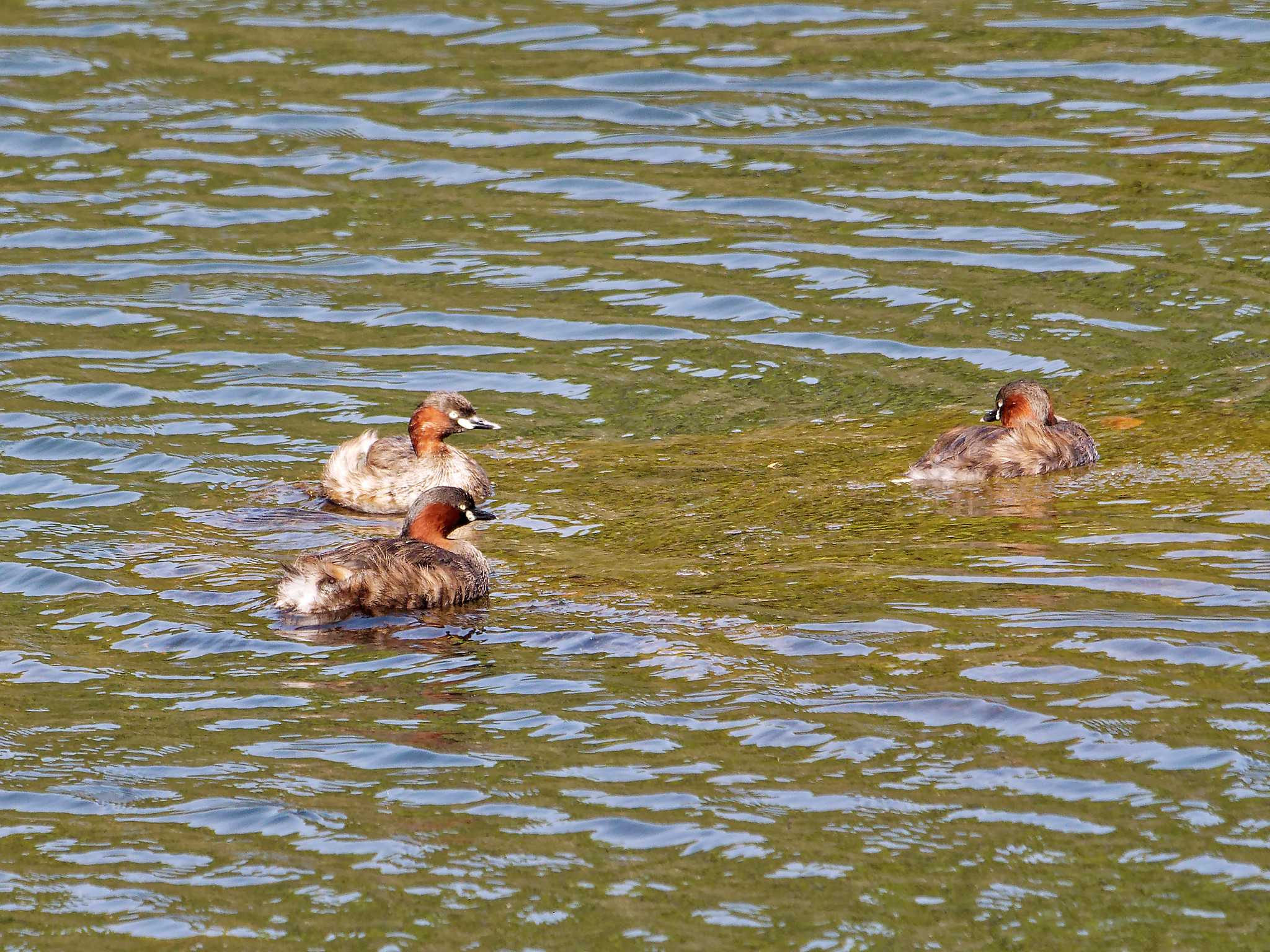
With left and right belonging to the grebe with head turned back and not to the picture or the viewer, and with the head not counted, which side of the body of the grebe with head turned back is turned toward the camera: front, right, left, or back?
right
